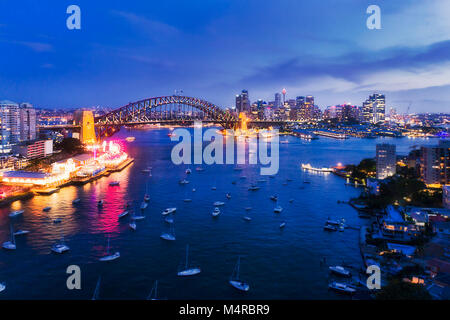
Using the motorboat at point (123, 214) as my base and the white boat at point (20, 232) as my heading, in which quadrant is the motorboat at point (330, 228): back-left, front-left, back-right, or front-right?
back-left

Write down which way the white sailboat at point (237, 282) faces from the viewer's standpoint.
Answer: facing away from the viewer and to the left of the viewer

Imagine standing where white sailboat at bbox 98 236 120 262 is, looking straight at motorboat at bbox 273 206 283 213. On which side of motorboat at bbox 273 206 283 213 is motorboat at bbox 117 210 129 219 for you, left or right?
left

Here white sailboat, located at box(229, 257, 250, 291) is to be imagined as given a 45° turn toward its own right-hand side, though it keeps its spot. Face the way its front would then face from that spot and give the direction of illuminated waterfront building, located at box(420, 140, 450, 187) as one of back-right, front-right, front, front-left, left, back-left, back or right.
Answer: front-right
